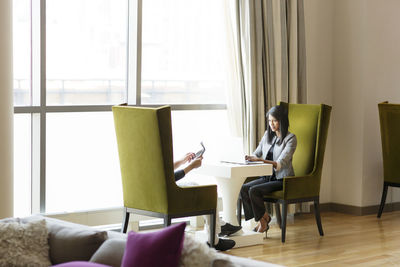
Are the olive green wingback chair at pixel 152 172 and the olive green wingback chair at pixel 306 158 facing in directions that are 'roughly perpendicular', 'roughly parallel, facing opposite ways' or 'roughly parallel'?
roughly parallel, facing opposite ways

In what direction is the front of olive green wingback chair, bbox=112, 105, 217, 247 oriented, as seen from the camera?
facing away from the viewer and to the right of the viewer

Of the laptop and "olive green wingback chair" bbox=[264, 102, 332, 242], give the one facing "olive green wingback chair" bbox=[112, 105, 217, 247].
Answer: "olive green wingback chair" bbox=[264, 102, 332, 242]

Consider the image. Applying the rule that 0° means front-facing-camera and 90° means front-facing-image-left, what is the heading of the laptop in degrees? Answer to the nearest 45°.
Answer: approximately 225°

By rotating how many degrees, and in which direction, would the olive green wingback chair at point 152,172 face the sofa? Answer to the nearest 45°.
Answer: approximately 135° to its right

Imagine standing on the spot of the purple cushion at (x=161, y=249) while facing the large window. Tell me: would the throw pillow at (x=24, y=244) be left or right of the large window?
left

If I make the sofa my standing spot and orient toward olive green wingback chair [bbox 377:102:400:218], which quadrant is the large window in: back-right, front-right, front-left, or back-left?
front-left

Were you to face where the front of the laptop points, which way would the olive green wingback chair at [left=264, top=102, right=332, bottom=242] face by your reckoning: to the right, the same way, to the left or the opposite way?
the opposite way

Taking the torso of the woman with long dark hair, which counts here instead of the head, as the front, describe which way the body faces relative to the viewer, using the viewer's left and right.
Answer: facing the viewer and to the left of the viewer

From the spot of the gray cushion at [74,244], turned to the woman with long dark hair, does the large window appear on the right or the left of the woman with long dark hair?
left

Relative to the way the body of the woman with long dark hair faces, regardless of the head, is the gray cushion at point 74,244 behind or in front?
in front

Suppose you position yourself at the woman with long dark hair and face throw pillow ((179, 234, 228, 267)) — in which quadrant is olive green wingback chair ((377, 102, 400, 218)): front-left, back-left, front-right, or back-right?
back-left

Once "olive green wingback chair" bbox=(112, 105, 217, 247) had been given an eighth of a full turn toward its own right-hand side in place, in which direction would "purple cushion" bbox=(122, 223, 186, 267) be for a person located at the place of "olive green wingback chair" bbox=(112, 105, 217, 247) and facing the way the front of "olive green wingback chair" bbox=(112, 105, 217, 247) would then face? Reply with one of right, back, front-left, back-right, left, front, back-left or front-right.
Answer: right

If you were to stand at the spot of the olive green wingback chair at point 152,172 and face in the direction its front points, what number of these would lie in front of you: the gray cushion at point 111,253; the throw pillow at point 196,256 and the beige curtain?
1

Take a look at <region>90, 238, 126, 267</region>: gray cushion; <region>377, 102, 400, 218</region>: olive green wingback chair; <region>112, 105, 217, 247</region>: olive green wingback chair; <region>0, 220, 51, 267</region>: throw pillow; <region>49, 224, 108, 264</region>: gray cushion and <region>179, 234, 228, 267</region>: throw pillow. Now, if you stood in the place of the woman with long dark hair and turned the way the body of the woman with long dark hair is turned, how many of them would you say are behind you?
1

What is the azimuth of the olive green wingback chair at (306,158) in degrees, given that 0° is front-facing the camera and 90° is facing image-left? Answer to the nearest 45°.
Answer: approximately 45°

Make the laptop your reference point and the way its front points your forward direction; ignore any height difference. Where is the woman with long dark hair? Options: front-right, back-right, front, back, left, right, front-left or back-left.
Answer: front

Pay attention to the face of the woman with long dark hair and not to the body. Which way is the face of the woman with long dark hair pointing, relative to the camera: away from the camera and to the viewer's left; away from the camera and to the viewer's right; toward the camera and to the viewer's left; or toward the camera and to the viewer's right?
toward the camera and to the viewer's left

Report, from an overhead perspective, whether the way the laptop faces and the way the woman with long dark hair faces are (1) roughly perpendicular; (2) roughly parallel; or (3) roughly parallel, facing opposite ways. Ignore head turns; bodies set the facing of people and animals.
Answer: roughly parallel, facing opposite ways

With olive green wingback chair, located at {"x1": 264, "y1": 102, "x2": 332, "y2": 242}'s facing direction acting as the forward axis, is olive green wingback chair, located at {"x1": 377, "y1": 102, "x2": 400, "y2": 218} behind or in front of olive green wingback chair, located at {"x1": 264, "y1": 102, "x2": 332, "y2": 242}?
behind

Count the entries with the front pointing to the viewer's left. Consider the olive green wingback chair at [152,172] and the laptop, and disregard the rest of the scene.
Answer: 0
